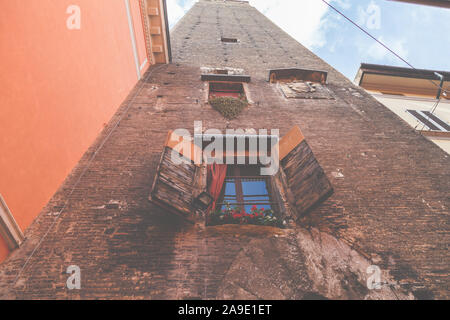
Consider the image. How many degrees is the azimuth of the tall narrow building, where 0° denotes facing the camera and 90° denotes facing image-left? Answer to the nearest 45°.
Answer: approximately 0°
